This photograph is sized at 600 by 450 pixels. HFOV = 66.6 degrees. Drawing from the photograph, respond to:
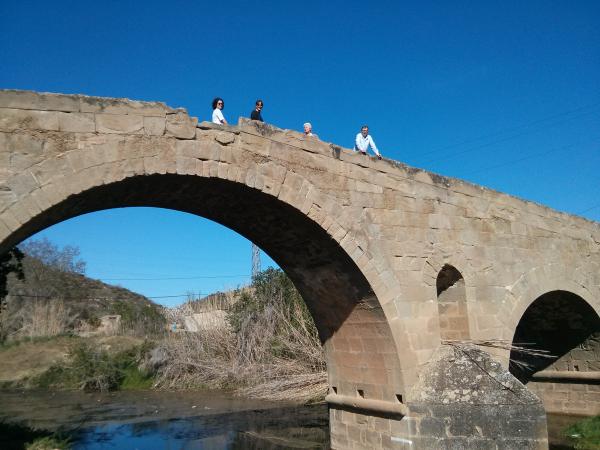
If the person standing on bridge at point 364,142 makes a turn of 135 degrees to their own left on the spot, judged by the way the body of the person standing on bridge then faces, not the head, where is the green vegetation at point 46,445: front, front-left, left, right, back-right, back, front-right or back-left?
back-left

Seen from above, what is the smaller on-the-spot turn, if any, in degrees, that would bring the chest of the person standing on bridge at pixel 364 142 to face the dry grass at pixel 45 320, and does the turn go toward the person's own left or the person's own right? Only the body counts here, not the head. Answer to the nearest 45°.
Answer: approximately 135° to the person's own right

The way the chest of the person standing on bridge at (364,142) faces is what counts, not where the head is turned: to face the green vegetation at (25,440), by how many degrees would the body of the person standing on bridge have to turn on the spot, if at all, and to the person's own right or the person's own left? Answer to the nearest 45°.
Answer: approximately 90° to the person's own right

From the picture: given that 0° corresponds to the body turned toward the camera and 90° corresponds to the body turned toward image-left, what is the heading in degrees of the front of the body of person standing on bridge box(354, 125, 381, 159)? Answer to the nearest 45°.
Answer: approximately 0°

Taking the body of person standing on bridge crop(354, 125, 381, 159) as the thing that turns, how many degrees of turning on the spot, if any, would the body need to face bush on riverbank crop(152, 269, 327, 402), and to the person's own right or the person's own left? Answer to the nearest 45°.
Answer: approximately 180°

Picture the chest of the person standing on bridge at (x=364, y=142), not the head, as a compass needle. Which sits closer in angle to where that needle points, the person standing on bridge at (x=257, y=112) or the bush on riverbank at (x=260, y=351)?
the person standing on bridge
